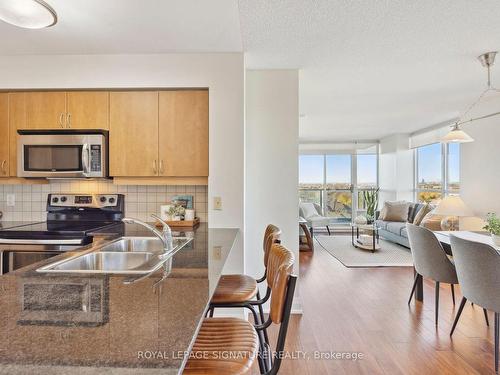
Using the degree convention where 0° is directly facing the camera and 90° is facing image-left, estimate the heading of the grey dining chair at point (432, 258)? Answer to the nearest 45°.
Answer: approximately 225°

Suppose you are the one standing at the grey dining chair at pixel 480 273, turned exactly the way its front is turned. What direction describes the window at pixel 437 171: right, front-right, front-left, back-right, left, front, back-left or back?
front-left

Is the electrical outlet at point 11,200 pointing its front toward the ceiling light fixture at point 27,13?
yes

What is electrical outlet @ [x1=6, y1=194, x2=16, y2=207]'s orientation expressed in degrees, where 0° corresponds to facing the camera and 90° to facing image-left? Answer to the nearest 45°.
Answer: approximately 0°

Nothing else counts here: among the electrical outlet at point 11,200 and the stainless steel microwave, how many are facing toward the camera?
2

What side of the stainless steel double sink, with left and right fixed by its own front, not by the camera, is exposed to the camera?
left

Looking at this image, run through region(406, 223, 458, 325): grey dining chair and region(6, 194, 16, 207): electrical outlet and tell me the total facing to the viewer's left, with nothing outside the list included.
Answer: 0

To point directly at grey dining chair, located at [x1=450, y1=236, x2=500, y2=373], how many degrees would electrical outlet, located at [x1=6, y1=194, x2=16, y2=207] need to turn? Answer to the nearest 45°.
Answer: approximately 45° to its left

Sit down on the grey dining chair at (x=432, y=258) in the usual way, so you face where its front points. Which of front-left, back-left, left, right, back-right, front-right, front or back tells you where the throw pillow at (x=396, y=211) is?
front-left

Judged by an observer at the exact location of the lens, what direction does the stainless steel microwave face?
facing the viewer

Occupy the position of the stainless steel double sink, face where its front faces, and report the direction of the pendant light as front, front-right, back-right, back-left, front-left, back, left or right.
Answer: back

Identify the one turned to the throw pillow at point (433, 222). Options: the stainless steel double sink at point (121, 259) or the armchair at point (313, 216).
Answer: the armchair

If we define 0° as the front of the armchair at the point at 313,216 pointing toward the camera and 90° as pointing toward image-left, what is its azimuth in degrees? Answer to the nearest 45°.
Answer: approximately 315°

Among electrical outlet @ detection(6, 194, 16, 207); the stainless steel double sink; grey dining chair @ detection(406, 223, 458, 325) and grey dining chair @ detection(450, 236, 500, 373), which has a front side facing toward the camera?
the electrical outlet

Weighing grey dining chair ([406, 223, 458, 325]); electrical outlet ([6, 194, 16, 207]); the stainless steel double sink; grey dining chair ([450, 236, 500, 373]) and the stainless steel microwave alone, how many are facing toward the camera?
2

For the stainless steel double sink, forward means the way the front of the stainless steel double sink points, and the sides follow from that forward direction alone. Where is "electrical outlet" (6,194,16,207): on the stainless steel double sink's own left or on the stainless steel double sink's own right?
on the stainless steel double sink's own right

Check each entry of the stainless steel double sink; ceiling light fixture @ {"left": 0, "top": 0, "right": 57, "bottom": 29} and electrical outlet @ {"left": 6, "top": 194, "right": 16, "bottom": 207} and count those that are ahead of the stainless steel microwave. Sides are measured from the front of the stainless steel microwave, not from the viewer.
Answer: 2
